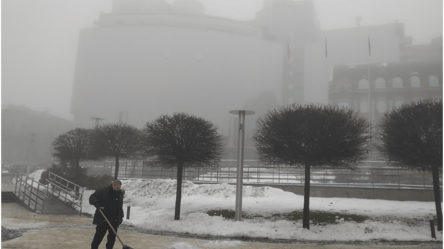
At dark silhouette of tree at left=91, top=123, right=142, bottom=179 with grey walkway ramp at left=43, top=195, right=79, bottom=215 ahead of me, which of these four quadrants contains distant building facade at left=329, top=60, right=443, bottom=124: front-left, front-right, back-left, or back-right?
back-left

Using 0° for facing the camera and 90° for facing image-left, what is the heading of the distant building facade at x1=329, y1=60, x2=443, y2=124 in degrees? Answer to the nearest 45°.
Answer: approximately 0°

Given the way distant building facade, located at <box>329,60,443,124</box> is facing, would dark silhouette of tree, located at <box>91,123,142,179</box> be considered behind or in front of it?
in front

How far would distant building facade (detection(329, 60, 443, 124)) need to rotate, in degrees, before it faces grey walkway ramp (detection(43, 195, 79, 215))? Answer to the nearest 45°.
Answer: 0° — it already faces it

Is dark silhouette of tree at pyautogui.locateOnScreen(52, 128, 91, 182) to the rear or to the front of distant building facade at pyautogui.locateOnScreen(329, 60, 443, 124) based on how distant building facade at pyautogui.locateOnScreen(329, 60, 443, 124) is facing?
to the front

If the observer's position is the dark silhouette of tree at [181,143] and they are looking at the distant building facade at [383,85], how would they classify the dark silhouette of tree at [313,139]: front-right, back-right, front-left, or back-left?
front-right

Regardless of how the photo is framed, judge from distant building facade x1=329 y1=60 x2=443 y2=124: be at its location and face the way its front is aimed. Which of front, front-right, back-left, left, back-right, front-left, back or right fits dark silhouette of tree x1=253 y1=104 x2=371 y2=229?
front

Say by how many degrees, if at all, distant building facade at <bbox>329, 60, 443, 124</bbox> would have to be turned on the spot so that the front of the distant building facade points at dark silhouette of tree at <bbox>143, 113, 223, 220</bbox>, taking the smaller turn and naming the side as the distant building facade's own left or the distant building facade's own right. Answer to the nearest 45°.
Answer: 0° — it already faces it

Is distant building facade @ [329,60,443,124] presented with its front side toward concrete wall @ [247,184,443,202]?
yes

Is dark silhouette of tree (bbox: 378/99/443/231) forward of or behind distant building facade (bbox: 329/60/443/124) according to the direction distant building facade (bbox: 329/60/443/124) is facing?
forward
